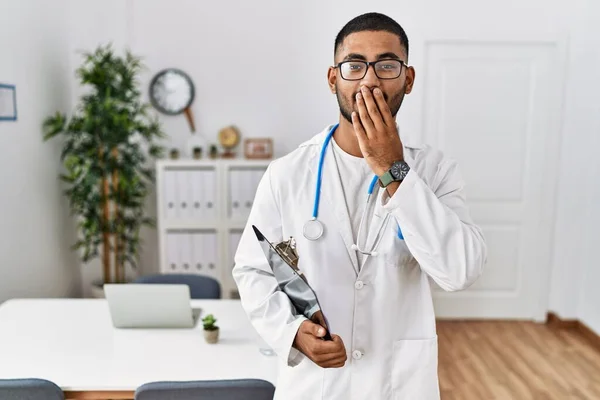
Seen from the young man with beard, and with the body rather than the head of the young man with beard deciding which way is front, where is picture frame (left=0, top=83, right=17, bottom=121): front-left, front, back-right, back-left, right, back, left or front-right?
back-right

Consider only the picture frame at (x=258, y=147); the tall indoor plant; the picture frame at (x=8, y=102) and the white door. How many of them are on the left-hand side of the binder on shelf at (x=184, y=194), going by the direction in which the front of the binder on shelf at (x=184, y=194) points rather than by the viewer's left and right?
2

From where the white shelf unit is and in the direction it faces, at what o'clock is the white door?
The white door is roughly at 9 o'clock from the white shelf unit.

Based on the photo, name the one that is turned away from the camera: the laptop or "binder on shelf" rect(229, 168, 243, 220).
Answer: the laptop

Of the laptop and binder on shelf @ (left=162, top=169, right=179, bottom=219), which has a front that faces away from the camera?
the laptop

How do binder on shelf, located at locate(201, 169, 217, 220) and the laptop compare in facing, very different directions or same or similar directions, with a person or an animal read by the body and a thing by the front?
very different directions
